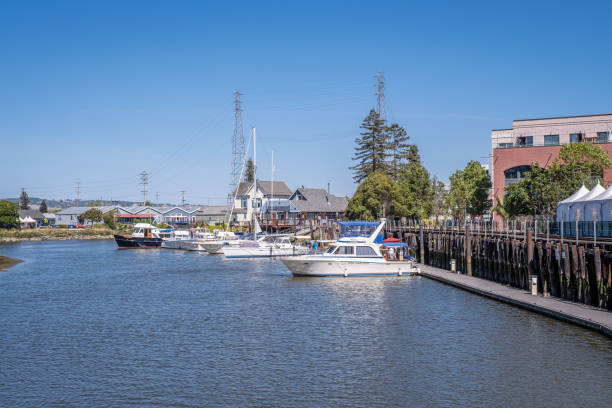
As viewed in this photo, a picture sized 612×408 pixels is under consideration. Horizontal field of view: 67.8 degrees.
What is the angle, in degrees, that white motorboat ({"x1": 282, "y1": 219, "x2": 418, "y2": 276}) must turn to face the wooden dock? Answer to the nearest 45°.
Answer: approximately 135° to its left

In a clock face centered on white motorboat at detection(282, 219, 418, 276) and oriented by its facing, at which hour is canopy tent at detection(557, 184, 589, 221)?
The canopy tent is roughly at 6 o'clock from the white motorboat.

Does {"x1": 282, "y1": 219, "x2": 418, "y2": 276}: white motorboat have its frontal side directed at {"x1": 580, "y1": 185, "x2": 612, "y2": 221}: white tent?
no

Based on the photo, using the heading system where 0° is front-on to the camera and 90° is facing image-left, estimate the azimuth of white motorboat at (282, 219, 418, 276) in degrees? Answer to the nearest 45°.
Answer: approximately 90°

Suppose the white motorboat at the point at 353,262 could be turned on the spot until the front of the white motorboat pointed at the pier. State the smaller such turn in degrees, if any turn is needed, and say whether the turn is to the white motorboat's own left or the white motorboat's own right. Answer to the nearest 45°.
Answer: approximately 135° to the white motorboat's own left
